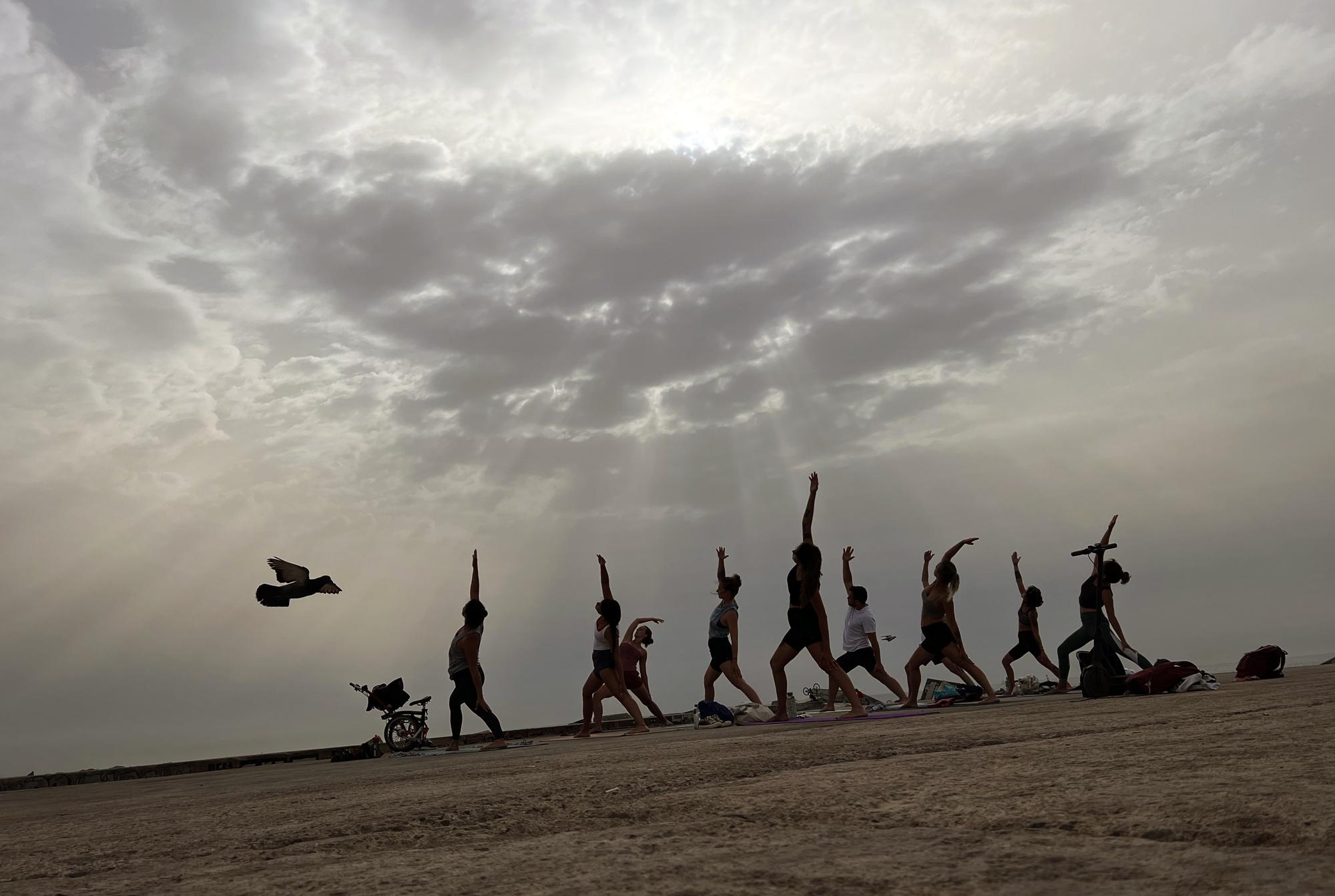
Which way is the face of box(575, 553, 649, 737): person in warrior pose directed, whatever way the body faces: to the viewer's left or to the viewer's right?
to the viewer's left

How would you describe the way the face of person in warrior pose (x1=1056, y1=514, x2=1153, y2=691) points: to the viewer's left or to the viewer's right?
to the viewer's left

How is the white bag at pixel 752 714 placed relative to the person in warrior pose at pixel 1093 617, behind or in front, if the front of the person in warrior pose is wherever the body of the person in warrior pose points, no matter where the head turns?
in front
